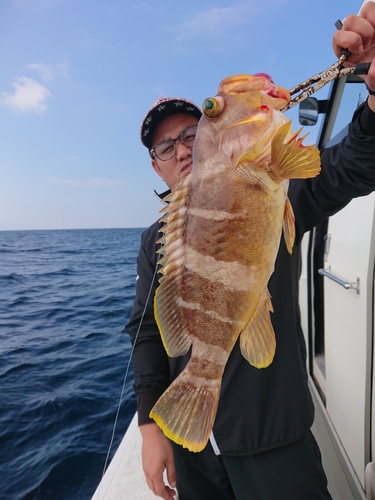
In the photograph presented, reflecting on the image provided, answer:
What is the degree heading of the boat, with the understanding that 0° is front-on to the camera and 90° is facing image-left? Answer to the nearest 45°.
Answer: approximately 180°

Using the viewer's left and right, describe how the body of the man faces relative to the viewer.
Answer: facing the viewer
